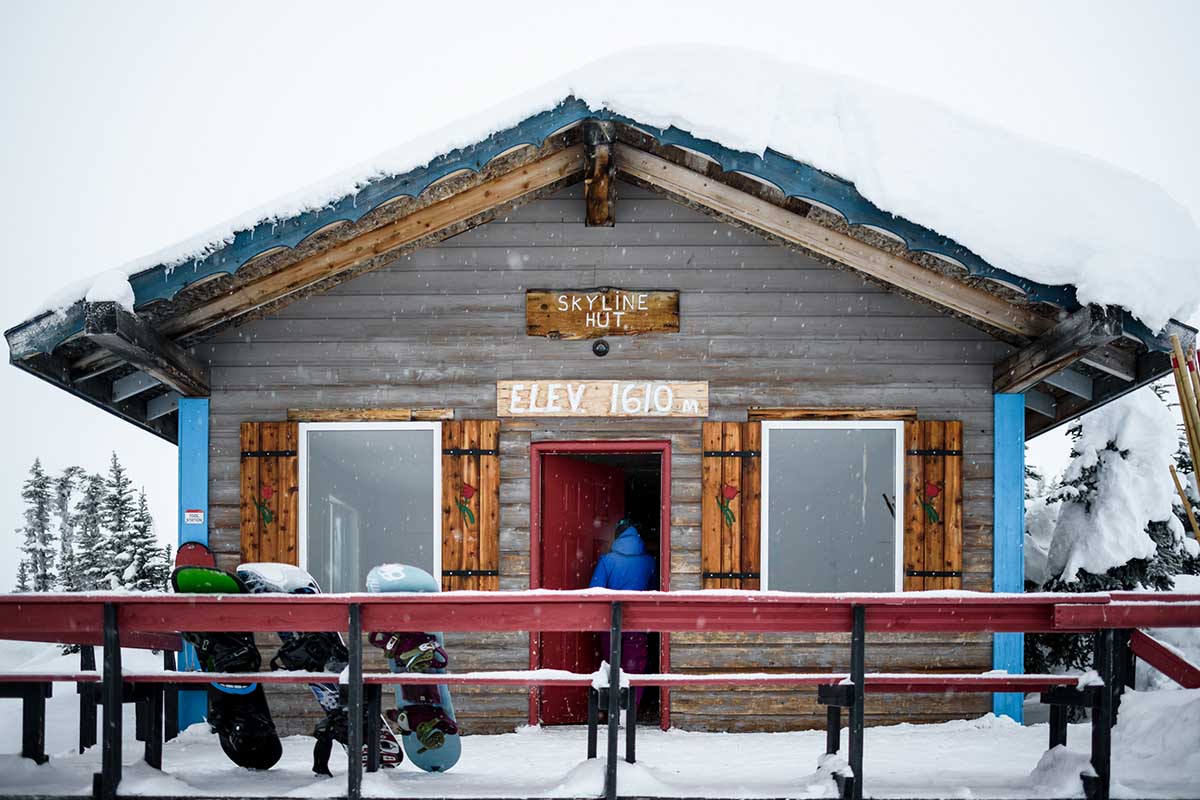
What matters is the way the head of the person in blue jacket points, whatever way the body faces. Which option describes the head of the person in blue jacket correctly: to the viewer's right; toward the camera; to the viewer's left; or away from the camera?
away from the camera

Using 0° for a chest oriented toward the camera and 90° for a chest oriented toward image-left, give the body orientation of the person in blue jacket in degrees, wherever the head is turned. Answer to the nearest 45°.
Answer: approximately 180°

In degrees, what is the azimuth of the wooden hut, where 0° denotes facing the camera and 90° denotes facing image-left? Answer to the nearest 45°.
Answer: approximately 0°

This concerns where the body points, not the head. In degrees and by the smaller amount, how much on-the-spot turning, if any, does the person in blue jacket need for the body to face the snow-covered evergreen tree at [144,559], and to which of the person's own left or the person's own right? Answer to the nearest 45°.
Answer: approximately 45° to the person's own left
